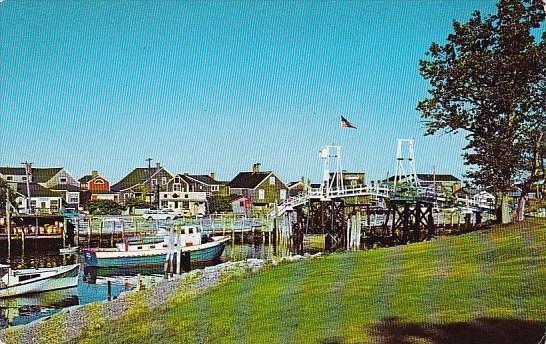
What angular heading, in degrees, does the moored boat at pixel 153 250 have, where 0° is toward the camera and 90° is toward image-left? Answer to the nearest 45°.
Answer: approximately 270°

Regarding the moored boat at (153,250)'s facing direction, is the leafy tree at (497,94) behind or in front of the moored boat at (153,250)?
in front
